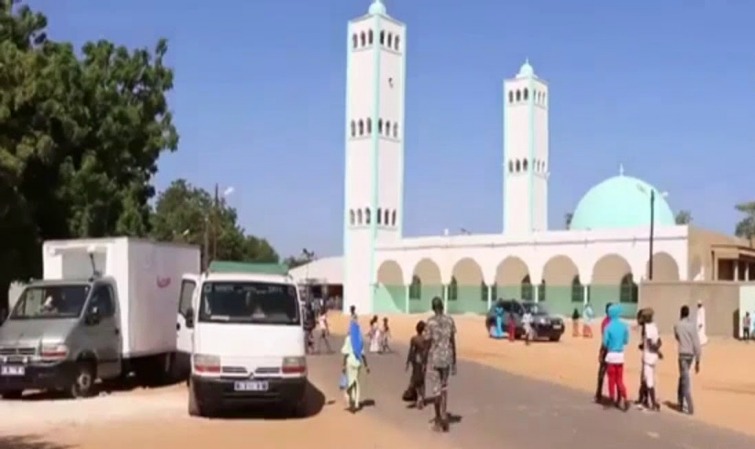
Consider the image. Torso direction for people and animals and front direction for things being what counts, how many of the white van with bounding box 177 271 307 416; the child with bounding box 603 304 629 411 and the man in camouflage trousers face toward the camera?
1

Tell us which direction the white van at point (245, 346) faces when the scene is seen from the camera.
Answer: facing the viewer

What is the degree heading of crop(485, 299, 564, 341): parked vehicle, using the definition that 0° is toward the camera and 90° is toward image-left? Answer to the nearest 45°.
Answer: approximately 315°

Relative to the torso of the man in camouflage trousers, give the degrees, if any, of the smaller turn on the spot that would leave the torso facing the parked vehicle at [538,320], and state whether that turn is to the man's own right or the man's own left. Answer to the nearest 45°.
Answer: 0° — they already face it

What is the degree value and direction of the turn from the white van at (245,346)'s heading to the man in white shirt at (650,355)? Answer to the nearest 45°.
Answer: approximately 90° to its left

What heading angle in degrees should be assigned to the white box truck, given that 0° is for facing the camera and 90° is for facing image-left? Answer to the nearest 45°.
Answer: approximately 45°

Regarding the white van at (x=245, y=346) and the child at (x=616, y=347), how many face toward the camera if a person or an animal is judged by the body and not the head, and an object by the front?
1

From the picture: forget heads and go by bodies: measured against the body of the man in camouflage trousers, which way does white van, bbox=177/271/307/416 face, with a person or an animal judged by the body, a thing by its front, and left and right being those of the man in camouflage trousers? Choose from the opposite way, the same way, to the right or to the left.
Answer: the opposite way

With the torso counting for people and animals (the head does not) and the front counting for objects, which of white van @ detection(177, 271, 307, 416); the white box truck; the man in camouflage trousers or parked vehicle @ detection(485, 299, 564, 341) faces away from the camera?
the man in camouflage trousers

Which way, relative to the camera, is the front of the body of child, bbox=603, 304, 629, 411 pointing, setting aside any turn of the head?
away from the camera

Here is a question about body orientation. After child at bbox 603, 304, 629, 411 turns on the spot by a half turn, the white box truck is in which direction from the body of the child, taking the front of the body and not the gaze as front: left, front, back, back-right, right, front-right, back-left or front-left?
right

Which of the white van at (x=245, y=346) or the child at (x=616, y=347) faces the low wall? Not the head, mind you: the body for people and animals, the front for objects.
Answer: the child

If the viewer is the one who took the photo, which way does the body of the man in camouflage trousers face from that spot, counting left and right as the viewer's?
facing away from the viewer

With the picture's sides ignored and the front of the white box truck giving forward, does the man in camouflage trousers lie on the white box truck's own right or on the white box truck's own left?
on the white box truck's own left

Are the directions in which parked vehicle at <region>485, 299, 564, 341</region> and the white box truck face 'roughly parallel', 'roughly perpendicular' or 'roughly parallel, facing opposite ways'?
roughly perpendicular

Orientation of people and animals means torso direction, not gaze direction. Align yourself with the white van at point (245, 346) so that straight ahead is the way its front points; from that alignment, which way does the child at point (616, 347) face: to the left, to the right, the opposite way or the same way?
the opposite way
